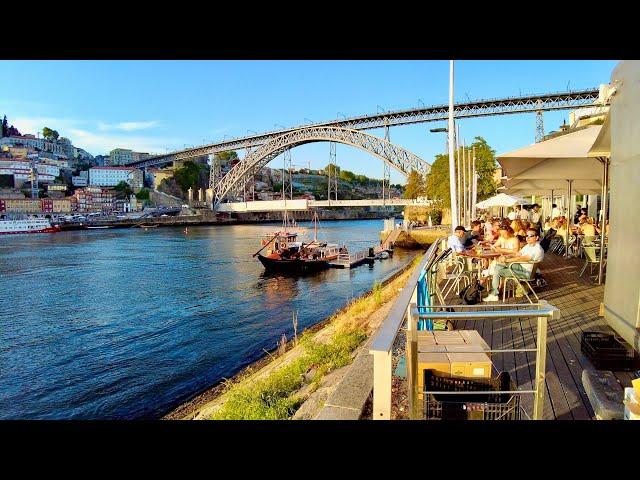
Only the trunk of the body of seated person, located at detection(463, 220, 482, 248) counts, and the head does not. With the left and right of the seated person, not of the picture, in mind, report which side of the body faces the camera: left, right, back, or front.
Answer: right

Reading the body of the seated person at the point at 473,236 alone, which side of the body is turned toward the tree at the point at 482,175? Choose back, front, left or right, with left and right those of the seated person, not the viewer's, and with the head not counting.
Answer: left

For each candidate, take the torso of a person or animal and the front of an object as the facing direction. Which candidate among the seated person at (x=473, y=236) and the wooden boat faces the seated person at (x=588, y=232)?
the seated person at (x=473, y=236)

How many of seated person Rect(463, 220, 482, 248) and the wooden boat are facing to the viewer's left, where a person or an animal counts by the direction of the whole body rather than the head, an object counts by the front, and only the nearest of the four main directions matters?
1

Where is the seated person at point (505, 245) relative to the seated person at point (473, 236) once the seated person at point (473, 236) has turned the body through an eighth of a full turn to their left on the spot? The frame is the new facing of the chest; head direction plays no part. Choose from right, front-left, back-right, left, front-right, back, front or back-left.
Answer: front-right
